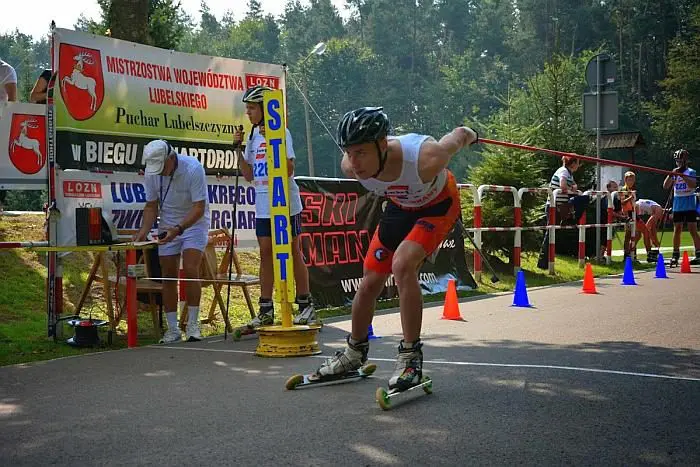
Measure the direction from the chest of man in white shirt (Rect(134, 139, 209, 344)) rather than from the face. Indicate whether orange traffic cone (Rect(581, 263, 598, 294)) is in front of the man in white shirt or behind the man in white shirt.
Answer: behind

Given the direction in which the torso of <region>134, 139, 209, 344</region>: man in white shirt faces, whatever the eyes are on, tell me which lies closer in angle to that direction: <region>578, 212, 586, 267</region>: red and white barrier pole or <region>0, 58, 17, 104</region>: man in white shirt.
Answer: the man in white shirt

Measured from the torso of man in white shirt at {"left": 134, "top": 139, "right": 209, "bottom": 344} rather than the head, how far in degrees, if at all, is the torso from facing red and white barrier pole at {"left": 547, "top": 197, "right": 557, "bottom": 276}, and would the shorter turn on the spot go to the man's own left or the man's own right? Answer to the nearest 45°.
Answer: approximately 180°

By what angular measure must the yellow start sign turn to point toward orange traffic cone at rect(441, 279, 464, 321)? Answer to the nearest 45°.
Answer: approximately 135° to its left

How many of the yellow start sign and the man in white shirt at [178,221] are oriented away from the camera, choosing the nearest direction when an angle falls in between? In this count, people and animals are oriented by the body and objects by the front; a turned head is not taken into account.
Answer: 0

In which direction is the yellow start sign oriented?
toward the camera

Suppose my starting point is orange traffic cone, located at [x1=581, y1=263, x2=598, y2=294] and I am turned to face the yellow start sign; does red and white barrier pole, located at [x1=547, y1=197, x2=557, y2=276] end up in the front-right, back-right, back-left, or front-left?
back-right

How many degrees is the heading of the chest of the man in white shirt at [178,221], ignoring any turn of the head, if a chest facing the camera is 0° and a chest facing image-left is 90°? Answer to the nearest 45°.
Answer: approximately 45°

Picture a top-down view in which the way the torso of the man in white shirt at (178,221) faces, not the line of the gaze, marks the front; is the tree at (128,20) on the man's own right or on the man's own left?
on the man's own right

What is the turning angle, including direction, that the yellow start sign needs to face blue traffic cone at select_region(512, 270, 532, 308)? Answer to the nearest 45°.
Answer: approximately 135° to its left
